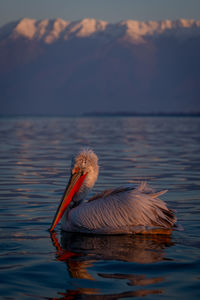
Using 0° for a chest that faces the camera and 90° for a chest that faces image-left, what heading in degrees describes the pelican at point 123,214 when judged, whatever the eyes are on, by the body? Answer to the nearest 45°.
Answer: approximately 90°
